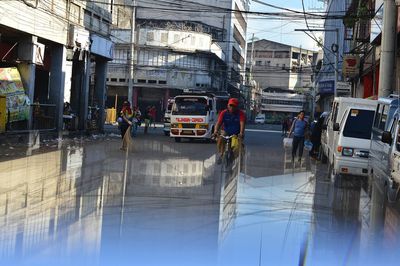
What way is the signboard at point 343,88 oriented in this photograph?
toward the camera

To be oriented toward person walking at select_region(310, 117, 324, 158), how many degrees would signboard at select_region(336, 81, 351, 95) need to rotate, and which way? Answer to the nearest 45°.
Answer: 0° — it already faces them

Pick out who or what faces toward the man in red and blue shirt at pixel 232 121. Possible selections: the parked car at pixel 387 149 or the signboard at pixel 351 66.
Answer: the signboard

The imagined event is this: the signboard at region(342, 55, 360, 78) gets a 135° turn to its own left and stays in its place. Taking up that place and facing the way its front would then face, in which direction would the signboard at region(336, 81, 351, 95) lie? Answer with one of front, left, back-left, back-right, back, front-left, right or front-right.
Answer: front-left

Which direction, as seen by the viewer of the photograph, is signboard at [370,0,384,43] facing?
facing the viewer and to the left of the viewer

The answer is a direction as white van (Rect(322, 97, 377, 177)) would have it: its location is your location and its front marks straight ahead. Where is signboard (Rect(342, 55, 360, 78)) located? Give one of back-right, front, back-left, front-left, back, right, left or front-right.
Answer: back

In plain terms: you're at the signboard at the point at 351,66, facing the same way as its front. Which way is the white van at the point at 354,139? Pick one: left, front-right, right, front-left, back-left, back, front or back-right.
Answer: front

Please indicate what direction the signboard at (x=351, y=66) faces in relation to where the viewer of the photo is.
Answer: facing the viewer

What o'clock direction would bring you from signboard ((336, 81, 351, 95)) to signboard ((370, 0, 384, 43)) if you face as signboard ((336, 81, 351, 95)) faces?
signboard ((370, 0, 384, 43)) is roughly at 12 o'clock from signboard ((336, 81, 351, 95)).

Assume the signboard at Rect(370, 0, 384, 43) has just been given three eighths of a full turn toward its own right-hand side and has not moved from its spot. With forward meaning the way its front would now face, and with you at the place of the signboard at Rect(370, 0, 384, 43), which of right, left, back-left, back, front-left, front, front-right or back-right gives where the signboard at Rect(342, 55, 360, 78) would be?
front
